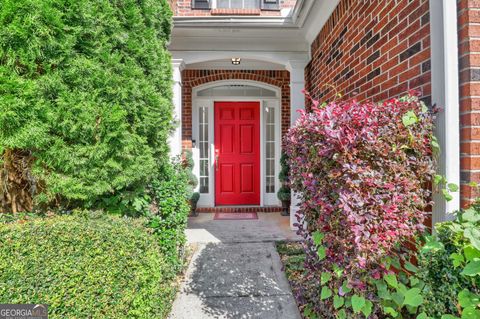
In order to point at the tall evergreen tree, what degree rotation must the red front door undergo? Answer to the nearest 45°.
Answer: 0° — it already faces it

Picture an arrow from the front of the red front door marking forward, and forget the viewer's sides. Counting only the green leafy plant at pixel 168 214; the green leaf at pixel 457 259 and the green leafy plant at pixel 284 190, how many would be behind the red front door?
0

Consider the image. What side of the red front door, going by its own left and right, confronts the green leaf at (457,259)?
front

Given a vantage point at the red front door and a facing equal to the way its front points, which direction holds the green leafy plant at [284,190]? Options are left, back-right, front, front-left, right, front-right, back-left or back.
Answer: front-left

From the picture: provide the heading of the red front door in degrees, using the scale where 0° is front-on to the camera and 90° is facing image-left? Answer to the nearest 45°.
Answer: approximately 0°

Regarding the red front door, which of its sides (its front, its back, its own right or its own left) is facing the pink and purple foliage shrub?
front

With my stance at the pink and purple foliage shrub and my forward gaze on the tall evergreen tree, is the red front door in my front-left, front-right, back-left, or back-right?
front-right

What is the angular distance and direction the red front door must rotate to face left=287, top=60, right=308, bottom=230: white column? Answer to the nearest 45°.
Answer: approximately 45° to its left

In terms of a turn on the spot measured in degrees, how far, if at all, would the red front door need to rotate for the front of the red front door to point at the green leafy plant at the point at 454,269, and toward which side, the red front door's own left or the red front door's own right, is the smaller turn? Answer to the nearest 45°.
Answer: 0° — it already faces it

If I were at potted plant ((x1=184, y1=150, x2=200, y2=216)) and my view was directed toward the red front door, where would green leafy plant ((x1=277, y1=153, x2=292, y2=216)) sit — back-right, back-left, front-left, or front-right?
front-right
